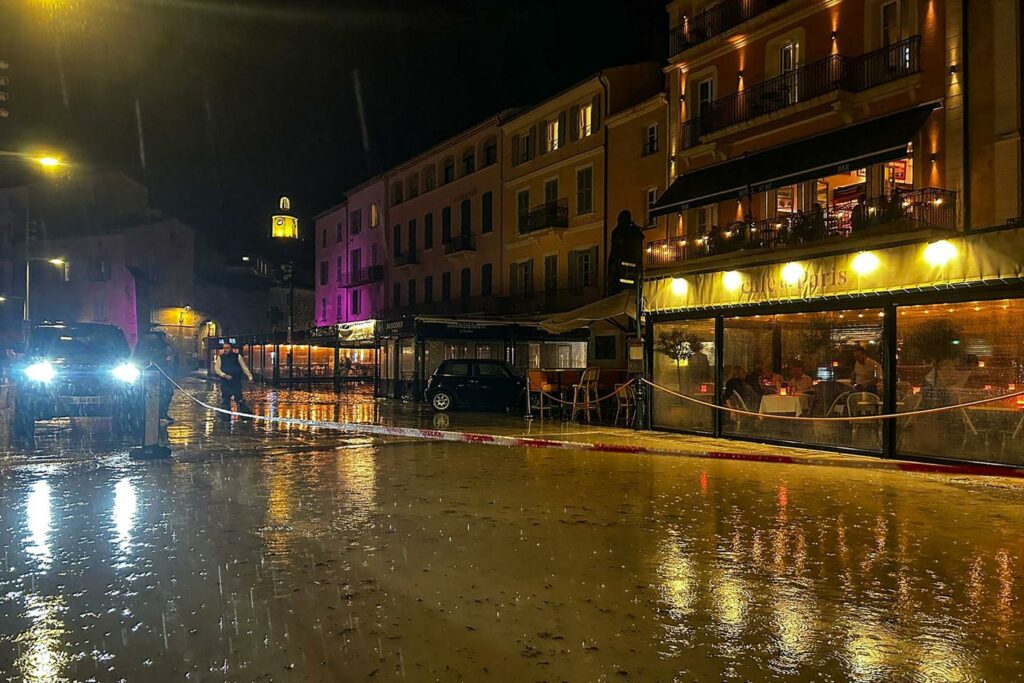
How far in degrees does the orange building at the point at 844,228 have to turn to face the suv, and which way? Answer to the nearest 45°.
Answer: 0° — it already faces it

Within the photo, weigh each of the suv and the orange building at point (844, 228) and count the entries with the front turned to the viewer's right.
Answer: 0

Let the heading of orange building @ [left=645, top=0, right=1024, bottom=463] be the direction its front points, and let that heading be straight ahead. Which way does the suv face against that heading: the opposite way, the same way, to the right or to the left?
to the left

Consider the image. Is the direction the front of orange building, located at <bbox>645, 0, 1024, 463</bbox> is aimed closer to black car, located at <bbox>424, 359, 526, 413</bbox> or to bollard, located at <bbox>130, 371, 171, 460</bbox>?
the bollard

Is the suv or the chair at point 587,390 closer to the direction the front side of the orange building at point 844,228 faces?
the suv

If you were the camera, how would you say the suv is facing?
facing the viewer

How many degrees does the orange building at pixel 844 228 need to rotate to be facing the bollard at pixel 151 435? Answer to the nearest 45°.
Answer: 0° — it already faces it

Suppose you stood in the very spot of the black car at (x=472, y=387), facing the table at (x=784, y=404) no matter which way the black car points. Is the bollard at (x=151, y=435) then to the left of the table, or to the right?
right
